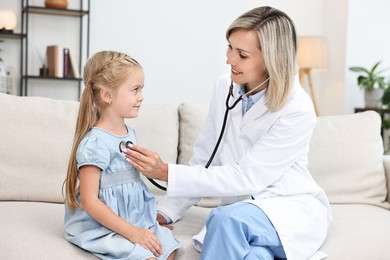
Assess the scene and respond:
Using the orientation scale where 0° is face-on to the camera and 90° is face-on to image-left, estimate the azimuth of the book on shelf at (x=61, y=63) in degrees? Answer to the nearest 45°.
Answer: approximately 0°

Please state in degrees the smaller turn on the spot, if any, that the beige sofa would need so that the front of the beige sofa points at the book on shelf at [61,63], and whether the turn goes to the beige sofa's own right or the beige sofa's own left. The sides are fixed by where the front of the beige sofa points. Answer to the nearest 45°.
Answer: approximately 180°

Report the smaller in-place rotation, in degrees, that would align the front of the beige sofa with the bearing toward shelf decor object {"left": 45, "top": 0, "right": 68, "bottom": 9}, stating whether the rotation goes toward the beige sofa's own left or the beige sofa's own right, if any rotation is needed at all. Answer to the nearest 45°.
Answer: approximately 180°

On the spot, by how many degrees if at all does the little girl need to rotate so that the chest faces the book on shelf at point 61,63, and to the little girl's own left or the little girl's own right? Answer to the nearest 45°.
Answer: approximately 135° to the little girl's own left

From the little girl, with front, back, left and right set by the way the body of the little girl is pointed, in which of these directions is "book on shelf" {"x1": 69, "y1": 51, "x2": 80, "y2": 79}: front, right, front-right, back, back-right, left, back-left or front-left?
back-left

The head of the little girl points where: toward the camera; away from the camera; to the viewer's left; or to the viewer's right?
to the viewer's right

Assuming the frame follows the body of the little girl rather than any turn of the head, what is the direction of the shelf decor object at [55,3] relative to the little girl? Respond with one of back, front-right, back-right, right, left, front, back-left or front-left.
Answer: back-left

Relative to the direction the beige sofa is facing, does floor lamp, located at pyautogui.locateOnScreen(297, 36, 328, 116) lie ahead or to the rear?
to the rear

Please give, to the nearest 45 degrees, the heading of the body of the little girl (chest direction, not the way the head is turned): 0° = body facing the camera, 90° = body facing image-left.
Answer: approximately 315°
